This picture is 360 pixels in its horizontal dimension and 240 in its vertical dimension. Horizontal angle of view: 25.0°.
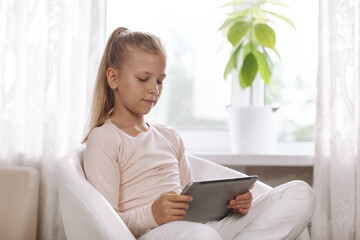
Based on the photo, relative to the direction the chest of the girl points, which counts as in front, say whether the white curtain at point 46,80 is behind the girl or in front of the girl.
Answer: behind

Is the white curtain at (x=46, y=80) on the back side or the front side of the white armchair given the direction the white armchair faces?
on the back side

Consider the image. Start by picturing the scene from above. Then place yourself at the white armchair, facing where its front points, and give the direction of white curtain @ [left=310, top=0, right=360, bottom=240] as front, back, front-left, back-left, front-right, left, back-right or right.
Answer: left

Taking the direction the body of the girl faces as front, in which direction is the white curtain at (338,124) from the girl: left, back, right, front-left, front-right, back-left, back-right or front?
left

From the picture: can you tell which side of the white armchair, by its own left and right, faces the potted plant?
left

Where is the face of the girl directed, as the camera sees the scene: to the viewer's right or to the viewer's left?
to the viewer's right
